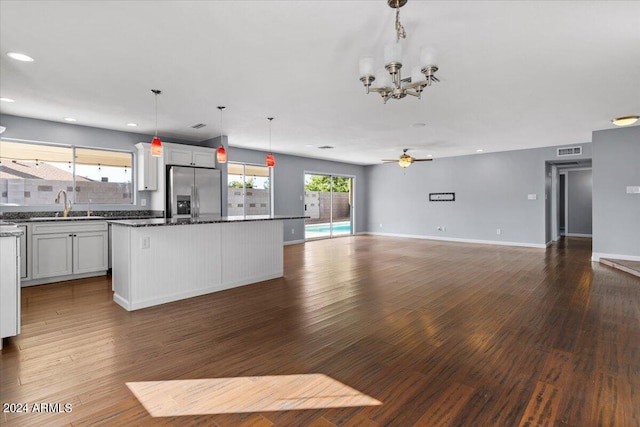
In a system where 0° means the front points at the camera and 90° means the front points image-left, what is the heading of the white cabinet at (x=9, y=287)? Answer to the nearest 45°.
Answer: approximately 270°

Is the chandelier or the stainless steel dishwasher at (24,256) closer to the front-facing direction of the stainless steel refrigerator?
the chandelier

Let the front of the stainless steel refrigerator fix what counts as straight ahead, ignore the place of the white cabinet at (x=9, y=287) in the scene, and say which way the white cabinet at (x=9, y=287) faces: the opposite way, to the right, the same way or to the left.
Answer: to the left

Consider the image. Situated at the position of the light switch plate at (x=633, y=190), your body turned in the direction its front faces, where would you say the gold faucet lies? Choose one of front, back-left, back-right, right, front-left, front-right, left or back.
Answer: front-right

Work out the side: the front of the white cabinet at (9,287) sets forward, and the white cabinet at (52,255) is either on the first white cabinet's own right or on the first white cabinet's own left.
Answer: on the first white cabinet's own left

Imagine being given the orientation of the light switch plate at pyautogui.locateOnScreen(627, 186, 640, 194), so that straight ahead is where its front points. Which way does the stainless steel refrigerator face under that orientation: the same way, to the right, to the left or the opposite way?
to the left

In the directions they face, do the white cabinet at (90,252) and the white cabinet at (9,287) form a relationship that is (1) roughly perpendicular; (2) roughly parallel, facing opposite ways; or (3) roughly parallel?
roughly perpendicular

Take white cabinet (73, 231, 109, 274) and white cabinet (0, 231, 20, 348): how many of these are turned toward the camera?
1

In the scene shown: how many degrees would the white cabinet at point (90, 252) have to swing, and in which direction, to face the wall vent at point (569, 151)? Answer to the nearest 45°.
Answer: approximately 90° to its left

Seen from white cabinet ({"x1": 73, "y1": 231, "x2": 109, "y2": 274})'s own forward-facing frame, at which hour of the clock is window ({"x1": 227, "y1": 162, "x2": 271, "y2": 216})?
The window is roughly at 8 o'clock from the white cabinet.

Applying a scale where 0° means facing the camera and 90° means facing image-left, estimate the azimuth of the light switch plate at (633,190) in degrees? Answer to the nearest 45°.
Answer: approximately 0°

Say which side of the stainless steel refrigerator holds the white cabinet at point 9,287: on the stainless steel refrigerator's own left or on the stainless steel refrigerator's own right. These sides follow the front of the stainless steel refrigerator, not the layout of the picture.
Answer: on the stainless steel refrigerator's own right

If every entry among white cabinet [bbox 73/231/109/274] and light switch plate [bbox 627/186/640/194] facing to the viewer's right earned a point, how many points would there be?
0
